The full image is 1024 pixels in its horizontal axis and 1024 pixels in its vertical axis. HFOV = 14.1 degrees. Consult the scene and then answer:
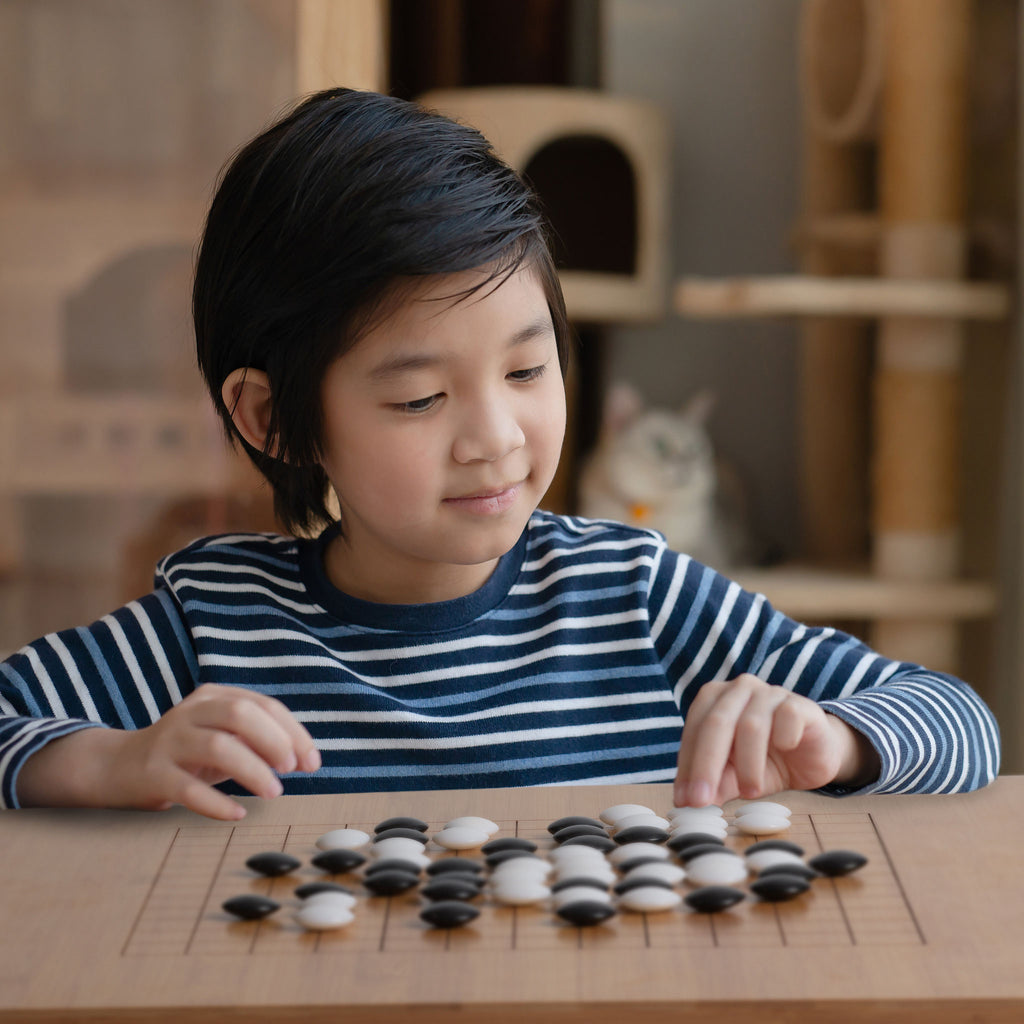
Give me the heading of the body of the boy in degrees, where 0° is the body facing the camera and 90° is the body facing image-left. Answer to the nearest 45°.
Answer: approximately 0°

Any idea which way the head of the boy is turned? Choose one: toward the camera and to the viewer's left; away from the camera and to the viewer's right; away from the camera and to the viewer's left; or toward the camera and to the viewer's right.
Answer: toward the camera and to the viewer's right
